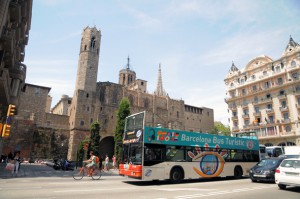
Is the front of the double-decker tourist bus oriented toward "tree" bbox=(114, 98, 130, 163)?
no

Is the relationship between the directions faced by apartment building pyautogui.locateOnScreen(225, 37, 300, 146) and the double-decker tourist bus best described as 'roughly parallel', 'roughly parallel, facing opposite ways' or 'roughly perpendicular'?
roughly parallel

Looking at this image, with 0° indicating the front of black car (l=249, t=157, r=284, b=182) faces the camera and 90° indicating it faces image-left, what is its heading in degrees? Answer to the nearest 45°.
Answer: approximately 45°

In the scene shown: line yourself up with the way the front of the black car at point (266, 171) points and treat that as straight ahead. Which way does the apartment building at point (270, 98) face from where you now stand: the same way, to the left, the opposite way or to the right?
the same way

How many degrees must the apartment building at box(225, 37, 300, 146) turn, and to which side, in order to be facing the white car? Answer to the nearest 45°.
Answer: approximately 45° to its left

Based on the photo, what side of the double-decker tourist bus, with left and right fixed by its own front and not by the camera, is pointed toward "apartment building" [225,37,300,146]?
back

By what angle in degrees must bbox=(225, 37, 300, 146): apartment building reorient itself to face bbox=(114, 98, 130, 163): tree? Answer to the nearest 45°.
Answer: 0° — it already faces it

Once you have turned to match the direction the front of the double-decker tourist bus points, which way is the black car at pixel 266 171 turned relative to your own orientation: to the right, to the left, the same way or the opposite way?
the same way

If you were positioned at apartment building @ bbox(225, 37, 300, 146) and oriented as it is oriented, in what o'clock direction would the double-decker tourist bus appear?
The double-decker tourist bus is roughly at 11 o'clock from the apartment building.

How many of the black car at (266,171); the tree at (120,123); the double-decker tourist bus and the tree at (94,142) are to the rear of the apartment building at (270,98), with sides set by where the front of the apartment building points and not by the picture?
0

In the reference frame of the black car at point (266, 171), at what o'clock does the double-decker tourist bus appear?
The double-decker tourist bus is roughly at 1 o'clock from the black car.

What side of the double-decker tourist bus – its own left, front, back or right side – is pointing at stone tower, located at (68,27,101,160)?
right

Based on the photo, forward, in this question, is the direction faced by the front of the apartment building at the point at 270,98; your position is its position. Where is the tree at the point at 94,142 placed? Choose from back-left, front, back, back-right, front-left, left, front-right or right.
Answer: front

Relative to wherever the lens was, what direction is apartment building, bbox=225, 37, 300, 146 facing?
facing the viewer and to the left of the viewer

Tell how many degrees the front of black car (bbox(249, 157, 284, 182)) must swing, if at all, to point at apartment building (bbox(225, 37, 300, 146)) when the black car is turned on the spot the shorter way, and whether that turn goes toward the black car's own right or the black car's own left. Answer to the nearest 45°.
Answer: approximately 135° to the black car's own right

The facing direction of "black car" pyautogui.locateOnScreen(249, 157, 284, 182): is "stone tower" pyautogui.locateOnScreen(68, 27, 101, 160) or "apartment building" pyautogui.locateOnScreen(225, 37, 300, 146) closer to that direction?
the stone tower

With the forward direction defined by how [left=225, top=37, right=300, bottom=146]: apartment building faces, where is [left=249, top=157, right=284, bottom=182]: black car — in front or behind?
in front
